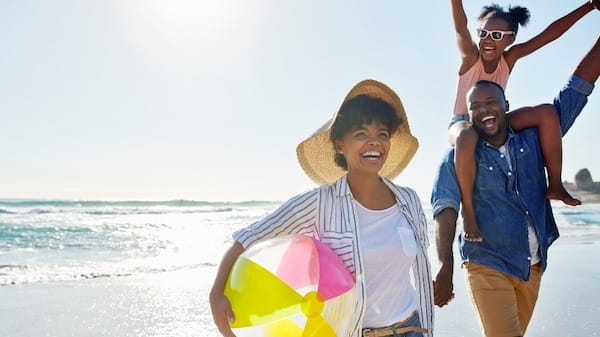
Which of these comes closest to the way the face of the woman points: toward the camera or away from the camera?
toward the camera

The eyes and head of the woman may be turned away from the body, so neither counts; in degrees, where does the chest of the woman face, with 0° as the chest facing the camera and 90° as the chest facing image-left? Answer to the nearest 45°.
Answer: approximately 315°

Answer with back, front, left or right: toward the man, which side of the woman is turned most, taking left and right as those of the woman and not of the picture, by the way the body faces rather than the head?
left

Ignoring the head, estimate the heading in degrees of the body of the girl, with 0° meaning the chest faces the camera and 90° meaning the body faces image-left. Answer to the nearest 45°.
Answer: approximately 0°
